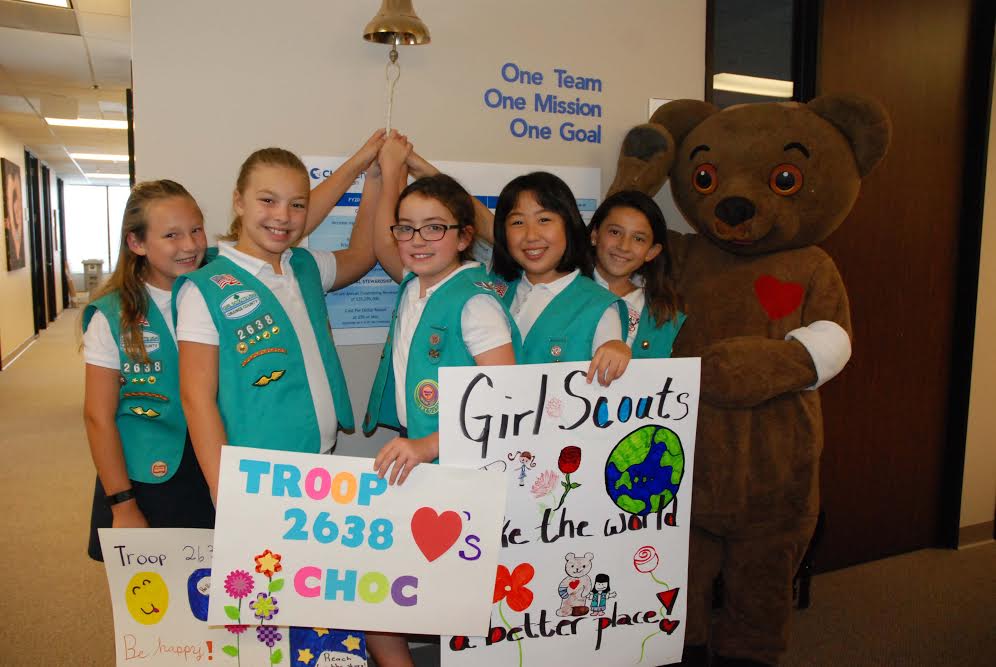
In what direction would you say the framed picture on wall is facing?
to the viewer's right

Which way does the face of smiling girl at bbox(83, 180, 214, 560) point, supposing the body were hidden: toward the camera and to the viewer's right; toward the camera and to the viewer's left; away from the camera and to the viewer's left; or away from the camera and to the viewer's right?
toward the camera and to the viewer's right

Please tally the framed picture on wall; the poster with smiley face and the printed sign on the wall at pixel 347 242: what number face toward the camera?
2

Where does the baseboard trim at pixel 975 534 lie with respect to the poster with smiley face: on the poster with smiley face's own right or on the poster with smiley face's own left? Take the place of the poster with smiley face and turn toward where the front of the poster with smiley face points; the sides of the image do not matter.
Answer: on the poster with smiley face's own left

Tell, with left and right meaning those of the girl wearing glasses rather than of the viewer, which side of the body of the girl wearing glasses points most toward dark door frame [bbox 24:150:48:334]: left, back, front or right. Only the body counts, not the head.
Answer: right

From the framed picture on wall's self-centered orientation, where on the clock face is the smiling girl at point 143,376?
The smiling girl is roughly at 3 o'clock from the framed picture on wall.

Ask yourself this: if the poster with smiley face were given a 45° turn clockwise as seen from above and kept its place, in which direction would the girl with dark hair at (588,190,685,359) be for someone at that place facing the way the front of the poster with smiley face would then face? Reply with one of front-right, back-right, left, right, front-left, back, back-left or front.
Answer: back-left

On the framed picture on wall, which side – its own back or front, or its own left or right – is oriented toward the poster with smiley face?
right

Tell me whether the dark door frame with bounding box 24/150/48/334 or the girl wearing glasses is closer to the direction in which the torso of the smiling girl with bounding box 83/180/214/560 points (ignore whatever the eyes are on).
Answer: the girl wearing glasses

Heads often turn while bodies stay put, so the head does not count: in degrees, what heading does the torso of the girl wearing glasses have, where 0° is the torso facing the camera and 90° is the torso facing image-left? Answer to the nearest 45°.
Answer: approximately 45°
